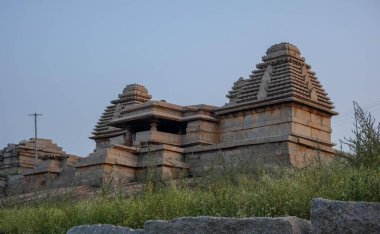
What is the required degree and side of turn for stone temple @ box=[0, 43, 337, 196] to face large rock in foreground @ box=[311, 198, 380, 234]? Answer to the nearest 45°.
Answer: approximately 45° to its left

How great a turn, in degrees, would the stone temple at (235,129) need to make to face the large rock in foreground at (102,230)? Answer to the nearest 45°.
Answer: approximately 45° to its left

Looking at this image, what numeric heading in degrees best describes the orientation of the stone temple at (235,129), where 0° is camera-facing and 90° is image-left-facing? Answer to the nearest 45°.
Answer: approximately 45°

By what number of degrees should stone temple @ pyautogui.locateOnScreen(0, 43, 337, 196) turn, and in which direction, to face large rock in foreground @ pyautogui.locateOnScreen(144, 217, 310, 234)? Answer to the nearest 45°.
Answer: approximately 45° to its left

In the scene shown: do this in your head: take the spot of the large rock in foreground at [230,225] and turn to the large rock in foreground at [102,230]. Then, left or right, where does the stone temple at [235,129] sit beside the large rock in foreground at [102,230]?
right
